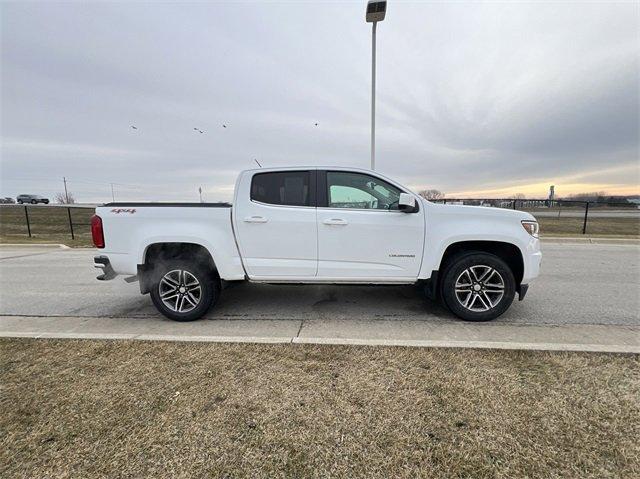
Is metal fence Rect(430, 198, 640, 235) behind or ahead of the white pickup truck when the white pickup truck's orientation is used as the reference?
ahead

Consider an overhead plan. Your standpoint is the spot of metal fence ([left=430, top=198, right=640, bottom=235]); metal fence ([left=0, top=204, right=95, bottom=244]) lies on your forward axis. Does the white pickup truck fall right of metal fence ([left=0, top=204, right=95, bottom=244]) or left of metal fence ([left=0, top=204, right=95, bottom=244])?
left

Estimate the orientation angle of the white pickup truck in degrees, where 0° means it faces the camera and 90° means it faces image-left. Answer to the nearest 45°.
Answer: approximately 270°

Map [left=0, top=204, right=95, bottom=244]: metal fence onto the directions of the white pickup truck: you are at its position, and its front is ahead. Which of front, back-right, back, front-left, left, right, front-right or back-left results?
back-left

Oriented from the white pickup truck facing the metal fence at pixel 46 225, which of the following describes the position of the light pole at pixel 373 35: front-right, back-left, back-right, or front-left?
front-right

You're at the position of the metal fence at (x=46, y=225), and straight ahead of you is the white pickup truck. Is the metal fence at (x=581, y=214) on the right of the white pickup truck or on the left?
left

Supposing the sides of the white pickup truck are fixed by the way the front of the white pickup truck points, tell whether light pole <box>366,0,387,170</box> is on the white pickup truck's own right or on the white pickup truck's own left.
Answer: on the white pickup truck's own left

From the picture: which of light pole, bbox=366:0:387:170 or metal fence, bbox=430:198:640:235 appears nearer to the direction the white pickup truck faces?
the metal fence
